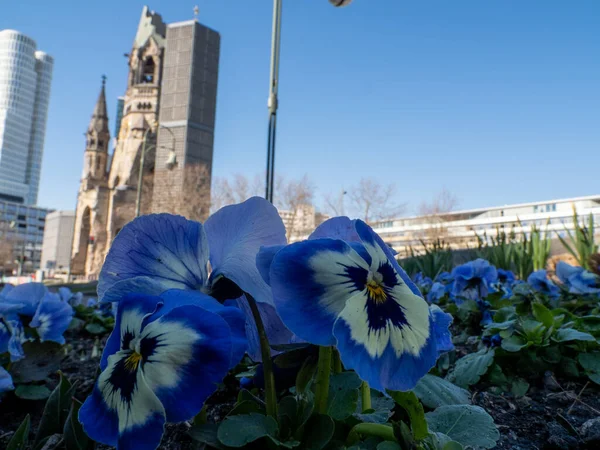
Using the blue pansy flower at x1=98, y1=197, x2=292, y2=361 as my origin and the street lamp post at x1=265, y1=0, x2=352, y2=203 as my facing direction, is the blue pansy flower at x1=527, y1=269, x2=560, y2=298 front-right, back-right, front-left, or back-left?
front-right

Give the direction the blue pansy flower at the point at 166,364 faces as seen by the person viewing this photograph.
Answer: facing the viewer and to the left of the viewer

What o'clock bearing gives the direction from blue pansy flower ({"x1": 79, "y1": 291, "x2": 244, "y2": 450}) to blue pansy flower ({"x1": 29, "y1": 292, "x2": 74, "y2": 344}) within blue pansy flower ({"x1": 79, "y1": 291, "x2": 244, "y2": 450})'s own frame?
blue pansy flower ({"x1": 29, "y1": 292, "x2": 74, "y2": 344}) is roughly at 4 o'clock from blue pansy flower ({"x1": 79, "y1": 291, "x2": 244, "y2": 450}).

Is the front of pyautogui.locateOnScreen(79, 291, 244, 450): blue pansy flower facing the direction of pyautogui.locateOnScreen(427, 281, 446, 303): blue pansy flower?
no

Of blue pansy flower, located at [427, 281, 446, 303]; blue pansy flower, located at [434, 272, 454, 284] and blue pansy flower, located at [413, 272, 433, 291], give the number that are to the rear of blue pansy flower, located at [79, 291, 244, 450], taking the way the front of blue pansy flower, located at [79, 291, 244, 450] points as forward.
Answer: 3

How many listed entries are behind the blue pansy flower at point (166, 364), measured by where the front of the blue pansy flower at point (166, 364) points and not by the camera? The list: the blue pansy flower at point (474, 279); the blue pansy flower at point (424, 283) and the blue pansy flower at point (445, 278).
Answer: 3

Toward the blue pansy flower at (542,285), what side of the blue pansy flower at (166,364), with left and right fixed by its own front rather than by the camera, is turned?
back

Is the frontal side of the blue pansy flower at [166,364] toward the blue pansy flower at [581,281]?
no

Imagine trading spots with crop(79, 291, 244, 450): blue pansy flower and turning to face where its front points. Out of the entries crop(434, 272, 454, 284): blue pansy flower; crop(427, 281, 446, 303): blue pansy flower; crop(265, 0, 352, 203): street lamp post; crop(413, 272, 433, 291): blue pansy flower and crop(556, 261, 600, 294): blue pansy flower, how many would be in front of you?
0

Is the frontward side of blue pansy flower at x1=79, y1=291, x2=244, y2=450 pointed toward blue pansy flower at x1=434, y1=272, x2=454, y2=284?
no

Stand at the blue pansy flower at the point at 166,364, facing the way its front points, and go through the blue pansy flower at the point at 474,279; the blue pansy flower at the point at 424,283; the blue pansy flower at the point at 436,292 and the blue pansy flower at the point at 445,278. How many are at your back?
4

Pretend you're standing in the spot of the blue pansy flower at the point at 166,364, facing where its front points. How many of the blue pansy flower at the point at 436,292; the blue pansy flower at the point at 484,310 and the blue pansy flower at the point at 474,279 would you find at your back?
3

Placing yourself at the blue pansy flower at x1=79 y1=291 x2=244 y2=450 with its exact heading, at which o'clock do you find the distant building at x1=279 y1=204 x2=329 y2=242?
The distant building is roughly at 5 o'clock from the blue pansy flower.

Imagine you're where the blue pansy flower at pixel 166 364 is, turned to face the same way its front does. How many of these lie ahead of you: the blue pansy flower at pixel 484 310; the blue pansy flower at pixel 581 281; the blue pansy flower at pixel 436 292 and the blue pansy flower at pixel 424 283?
0
